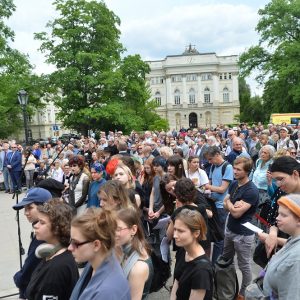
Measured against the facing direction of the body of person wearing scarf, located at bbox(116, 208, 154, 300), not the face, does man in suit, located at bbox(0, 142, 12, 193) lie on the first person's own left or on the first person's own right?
on the first person's own right

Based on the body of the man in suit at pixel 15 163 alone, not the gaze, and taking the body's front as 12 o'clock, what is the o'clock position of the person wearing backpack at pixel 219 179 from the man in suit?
The person wearing backpack is roughly at 10 o'clock from the man in suit.

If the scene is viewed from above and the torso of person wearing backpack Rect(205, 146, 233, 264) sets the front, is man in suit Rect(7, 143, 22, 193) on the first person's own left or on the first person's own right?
on the first person's own right

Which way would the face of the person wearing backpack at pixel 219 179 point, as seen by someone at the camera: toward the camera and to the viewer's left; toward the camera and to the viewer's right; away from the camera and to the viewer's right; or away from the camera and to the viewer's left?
toward the camera and to the viewer's left

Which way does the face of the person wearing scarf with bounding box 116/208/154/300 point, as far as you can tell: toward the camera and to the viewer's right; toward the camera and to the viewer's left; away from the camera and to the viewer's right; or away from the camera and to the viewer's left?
toward the camera and to the viewer's left

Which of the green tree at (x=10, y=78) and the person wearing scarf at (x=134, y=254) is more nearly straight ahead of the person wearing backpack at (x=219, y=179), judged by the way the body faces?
the person wearing scarf

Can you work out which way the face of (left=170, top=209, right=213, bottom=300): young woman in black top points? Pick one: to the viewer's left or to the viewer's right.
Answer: to the viewer's left

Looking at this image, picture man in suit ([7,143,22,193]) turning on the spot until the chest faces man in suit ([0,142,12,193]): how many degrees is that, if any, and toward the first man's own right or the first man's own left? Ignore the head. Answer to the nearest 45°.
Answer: approximately 90° to the first man's own right
